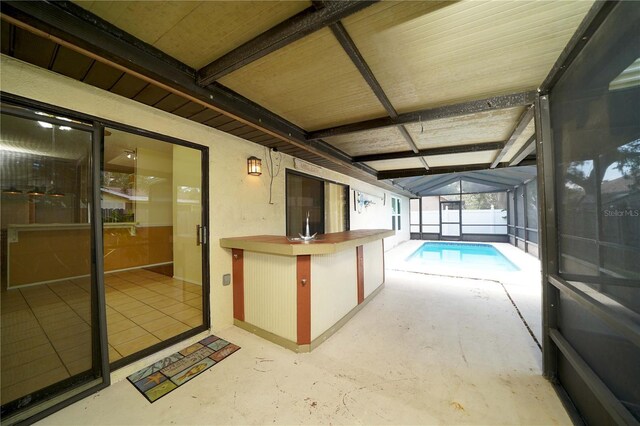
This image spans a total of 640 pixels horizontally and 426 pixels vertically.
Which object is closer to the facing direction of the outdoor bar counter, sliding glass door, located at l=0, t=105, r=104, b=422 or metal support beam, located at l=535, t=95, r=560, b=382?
the metal support beam

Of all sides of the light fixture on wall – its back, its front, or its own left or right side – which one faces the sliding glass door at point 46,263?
right

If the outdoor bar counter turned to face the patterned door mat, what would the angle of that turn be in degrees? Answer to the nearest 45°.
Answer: approximately 135° to its right

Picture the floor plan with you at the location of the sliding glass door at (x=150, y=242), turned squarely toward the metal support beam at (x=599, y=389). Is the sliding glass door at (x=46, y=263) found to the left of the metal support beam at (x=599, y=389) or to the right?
right

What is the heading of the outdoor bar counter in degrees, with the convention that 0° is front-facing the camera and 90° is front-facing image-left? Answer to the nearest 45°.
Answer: approximately 315°

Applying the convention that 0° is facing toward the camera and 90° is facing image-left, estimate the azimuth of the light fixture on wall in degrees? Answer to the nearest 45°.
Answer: approximately 315°

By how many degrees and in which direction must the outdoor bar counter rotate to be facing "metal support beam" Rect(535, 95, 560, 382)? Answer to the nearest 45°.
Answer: approximately 45° to its left

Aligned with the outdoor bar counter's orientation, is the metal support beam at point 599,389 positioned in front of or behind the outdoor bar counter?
in front

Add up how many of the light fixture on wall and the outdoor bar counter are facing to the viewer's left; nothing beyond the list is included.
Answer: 0
